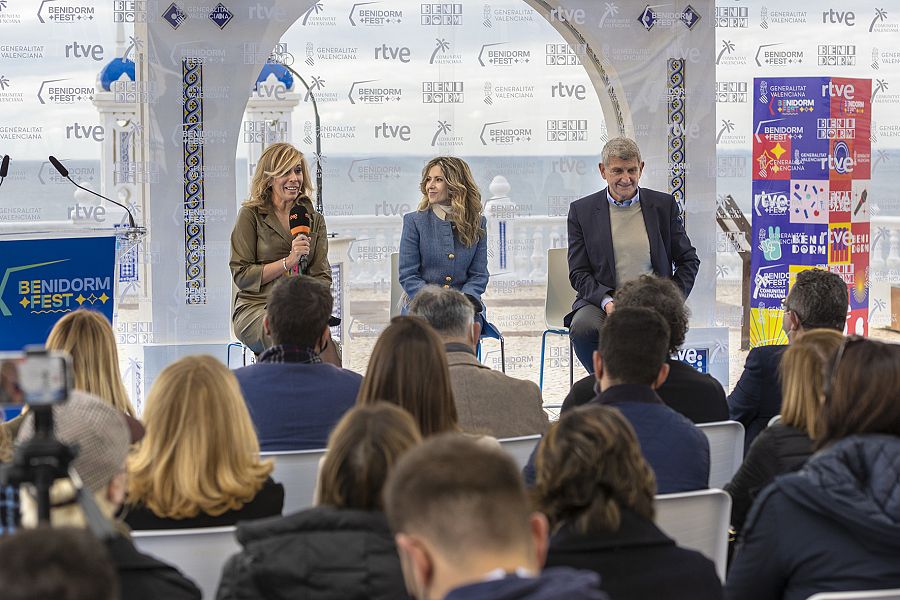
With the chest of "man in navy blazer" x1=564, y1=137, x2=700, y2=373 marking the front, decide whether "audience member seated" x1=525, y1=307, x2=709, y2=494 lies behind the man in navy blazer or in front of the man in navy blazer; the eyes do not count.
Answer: in front

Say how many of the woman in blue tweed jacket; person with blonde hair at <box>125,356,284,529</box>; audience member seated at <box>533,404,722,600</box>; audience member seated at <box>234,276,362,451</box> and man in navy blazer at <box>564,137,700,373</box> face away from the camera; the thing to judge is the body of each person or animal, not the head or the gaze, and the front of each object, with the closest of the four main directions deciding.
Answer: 3

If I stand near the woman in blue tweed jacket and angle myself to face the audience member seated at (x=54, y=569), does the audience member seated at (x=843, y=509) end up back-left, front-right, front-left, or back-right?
front-left

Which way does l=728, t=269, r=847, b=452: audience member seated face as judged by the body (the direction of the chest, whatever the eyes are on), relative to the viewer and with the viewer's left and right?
facing away from the viewer and to the left of the viewer

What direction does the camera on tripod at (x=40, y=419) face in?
away from the camera

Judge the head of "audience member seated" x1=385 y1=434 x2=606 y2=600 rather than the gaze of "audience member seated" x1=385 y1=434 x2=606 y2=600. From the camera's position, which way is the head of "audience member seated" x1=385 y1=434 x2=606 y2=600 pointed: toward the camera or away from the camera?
away from the camera

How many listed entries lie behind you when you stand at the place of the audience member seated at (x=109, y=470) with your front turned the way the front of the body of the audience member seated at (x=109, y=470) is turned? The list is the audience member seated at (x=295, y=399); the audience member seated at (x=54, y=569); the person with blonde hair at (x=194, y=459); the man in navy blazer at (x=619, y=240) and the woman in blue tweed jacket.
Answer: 1

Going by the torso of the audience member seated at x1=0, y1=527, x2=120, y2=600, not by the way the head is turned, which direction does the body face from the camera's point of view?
away from the camera

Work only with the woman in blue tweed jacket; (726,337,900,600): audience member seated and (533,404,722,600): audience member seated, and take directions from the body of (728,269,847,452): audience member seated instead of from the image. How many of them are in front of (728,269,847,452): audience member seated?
1

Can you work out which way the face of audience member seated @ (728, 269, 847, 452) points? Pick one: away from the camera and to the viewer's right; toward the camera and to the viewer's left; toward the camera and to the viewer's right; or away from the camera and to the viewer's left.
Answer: away from the camera and to the viewer's left

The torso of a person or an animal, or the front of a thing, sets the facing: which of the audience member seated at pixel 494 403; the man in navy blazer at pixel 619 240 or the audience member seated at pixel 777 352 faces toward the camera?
the man in navy blazer

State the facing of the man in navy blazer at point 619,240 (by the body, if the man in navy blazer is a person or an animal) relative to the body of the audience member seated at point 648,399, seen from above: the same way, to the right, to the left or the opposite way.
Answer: the opposite way

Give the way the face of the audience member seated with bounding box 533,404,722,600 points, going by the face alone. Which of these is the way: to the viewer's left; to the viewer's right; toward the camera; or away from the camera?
away from the camera

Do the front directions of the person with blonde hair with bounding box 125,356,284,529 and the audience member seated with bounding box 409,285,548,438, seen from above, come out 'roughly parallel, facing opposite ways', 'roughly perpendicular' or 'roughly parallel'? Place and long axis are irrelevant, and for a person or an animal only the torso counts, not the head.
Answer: roughly parallel

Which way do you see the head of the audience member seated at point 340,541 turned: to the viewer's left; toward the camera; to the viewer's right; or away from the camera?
away from the camera

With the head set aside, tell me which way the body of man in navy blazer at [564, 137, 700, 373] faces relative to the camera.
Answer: toward the camera

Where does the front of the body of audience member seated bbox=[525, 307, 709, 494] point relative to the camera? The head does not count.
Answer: away from the camera

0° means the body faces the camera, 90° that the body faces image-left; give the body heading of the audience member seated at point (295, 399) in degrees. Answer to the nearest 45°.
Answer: approximately 180°

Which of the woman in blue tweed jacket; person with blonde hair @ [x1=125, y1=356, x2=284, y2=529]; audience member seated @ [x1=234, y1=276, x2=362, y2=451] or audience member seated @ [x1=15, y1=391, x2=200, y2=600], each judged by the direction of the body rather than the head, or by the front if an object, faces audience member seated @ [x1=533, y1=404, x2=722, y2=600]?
the woman in blue tweed jacket

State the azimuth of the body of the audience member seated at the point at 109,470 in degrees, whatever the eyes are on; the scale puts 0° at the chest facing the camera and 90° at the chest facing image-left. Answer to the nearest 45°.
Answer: approximately 180°

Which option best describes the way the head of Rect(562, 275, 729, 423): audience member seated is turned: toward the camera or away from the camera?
away from the camera

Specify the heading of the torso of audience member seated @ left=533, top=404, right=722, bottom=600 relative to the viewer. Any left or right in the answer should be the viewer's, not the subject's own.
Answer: facing away from the viewer
